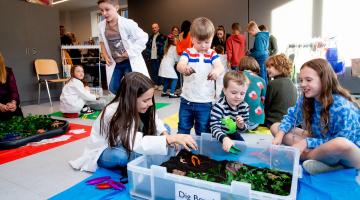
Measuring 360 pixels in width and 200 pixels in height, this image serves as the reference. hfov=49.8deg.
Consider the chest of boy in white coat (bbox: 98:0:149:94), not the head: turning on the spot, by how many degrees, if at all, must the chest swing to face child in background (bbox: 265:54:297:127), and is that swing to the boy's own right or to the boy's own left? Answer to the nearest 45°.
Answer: approximately 135° to the boy's own left

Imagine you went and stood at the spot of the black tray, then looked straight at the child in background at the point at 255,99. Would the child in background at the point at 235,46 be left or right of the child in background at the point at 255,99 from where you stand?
left

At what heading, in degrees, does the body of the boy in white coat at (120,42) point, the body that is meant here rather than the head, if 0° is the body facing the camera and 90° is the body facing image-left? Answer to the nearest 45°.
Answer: approximately 45°

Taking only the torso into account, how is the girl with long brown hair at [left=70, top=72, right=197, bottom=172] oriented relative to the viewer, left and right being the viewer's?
facing to the right of the viewer

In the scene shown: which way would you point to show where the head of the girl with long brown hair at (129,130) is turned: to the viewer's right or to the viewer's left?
to the viewer's right

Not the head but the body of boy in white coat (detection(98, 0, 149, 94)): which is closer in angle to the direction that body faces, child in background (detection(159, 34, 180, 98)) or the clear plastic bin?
the clear plastic bin

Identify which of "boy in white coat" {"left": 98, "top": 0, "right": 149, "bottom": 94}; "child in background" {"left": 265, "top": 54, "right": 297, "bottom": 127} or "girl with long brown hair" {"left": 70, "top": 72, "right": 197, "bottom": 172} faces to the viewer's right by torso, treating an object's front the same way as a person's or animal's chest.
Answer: the girl with long brown hair

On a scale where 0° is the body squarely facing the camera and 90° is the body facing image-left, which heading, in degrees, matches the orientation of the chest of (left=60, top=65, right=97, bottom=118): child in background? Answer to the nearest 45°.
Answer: approximately 270°
